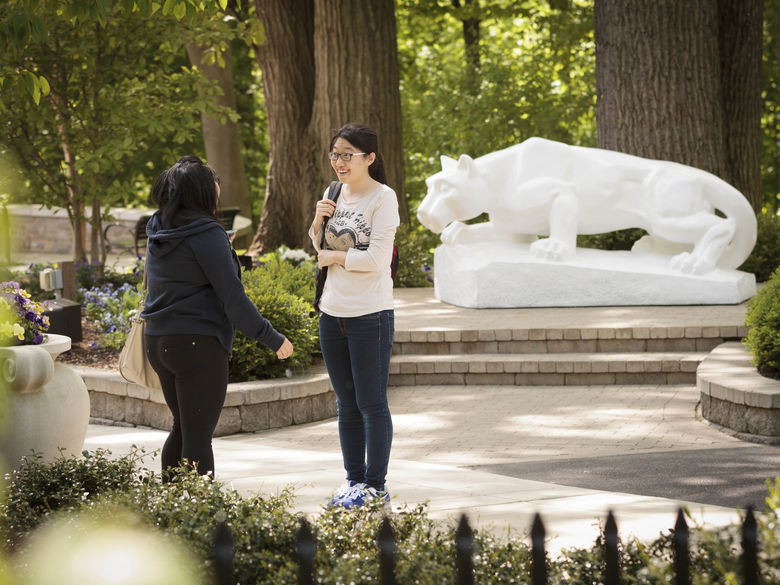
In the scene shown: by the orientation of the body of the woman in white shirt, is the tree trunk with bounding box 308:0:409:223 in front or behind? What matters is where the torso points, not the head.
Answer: behind

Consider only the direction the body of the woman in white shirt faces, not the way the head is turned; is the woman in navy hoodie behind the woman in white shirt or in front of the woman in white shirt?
in front

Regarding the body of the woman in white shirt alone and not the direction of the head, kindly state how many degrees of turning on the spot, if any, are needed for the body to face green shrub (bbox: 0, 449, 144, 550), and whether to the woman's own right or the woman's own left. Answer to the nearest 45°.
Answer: approximately 45° to the woman's own right

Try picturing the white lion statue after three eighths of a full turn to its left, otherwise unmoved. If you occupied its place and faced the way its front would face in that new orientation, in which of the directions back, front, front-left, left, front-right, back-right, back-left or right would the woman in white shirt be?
front-right

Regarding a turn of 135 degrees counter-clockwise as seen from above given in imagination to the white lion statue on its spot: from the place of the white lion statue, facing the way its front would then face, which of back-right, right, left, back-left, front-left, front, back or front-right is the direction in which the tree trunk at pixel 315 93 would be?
back

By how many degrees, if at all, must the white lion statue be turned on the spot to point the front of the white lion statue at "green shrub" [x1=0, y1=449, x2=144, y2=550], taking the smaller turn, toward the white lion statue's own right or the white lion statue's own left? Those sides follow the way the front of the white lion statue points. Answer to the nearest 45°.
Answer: approximately 90° to the white lion statue's own left

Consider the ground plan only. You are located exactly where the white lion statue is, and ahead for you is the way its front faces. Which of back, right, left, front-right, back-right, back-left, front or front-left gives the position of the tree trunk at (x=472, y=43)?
right

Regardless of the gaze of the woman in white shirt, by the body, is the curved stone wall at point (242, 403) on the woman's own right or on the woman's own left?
on the woman's own right

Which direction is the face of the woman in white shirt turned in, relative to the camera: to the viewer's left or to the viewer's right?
to the viewer's left

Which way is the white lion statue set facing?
to the viewer's left

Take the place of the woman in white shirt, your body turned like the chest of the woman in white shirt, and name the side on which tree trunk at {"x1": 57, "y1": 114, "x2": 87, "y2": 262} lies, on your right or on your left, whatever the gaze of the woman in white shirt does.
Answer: on your right

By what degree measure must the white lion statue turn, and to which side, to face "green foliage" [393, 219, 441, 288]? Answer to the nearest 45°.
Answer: approximately 45° to its right

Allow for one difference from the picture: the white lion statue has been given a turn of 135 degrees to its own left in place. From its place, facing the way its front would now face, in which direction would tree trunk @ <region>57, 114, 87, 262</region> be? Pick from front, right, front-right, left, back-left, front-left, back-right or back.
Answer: back-right

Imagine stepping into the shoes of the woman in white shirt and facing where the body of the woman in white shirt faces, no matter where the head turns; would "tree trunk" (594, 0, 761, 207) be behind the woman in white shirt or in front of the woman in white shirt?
behind

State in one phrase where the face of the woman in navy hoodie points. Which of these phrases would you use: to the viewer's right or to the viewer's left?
to the viewer's right
